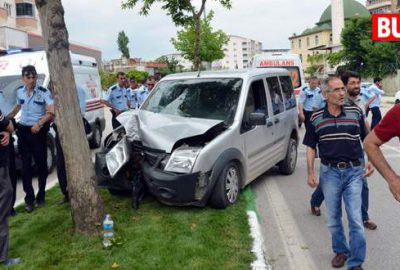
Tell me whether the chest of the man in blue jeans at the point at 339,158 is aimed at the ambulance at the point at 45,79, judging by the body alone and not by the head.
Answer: no

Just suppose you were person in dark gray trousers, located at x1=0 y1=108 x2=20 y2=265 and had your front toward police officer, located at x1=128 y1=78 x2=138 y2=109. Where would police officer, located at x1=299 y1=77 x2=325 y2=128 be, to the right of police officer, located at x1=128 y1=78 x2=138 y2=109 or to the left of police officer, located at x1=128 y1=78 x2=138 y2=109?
right

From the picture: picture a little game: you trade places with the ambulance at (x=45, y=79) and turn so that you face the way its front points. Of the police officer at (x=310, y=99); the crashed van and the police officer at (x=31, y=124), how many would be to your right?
0

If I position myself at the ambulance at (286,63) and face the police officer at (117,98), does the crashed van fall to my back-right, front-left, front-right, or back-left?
front-left

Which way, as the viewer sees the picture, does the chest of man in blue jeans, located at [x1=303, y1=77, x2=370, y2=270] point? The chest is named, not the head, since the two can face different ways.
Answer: toward the camera

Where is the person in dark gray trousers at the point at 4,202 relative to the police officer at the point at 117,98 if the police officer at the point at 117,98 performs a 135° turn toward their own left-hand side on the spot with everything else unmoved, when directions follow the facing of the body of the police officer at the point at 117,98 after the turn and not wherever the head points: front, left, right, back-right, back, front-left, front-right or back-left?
back

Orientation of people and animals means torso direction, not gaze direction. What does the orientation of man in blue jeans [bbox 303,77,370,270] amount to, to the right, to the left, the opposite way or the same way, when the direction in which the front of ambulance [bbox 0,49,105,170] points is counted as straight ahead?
the same way

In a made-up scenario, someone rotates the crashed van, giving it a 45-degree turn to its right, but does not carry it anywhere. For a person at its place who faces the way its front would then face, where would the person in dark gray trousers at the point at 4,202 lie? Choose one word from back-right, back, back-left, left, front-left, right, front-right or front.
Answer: front-left

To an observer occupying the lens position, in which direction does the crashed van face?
facing the viewer and to the left of the viewer

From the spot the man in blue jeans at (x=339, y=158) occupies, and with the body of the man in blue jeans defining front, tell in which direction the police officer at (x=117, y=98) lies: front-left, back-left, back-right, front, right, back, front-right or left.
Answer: back-right

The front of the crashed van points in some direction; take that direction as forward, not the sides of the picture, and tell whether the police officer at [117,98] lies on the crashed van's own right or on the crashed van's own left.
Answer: on the crashed van's own right

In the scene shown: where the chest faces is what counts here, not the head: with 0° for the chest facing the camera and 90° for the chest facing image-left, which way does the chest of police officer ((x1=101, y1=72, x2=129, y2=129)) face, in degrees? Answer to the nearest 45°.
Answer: approximately 315°

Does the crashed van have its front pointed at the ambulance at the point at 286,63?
no

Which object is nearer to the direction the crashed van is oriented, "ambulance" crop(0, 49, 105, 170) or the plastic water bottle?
the plastic water bottle
